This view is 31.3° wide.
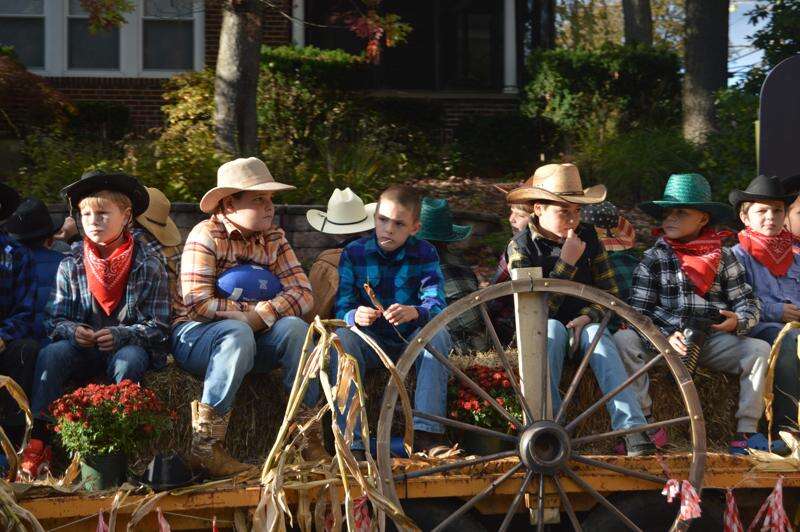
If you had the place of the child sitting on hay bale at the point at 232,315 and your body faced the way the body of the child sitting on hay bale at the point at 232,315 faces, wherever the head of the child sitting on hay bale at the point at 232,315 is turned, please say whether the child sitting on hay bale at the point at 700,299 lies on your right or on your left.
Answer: on your left

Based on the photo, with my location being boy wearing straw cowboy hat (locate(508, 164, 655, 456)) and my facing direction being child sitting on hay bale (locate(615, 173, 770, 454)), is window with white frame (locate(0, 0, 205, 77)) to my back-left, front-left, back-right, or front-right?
back-left

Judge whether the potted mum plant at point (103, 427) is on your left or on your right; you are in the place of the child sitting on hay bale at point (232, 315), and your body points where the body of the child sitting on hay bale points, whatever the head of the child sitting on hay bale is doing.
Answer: on your right

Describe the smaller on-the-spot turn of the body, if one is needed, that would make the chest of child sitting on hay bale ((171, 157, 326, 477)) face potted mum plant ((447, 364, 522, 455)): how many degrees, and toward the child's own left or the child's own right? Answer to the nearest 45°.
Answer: approximately 45° to the child's own left

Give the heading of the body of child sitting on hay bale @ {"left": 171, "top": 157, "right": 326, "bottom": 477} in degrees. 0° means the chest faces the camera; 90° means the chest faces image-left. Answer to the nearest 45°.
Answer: approximately 315°

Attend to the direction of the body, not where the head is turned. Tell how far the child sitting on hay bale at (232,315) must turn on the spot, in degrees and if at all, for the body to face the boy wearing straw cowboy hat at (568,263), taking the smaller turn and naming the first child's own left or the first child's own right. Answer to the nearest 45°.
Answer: approximately 45° to the first child's own left
